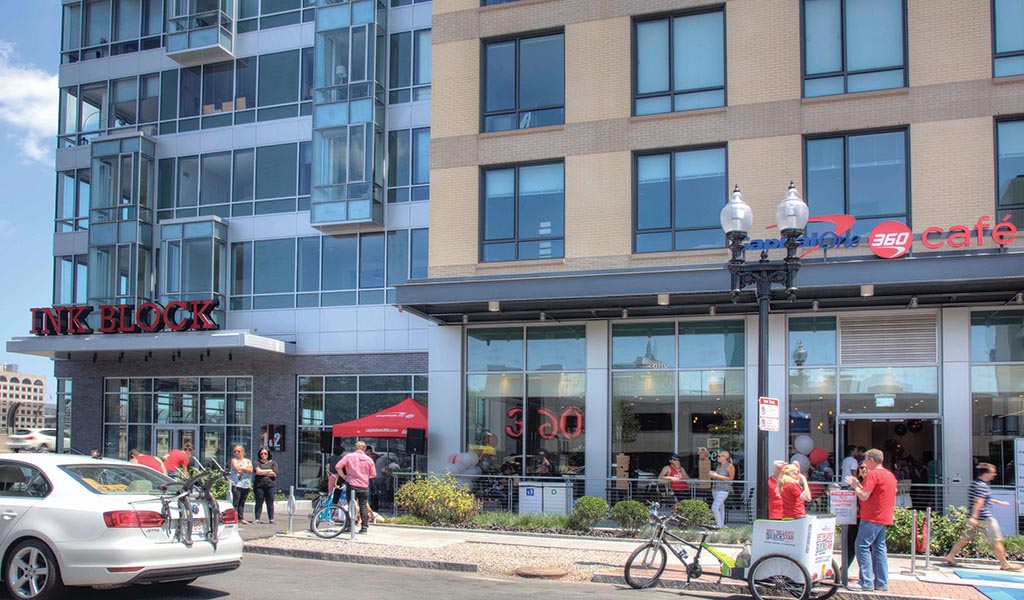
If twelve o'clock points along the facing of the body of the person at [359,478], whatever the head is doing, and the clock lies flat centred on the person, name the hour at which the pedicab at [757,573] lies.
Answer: The pedicab is roughly at 5 o'clock from the person.

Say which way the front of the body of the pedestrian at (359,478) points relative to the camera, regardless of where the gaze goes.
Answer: away from the camera

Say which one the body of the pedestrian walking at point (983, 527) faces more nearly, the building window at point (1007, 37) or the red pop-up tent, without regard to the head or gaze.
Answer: the building window

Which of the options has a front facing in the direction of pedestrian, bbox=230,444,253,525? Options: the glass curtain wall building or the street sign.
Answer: the glass curtain wall building

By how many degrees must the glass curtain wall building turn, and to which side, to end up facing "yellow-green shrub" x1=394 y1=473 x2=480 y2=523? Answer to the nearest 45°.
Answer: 0° — it already faces it

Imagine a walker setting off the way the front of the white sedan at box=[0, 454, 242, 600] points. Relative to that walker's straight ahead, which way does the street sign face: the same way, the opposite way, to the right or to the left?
to the left

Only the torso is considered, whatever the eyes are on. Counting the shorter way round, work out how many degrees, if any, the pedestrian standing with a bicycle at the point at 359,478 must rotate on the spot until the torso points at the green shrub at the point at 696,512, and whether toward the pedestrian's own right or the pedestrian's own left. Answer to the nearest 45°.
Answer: approximately 90° to the pedestrian's own right

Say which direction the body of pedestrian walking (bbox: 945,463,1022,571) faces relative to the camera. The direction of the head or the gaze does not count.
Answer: to the viewer's right

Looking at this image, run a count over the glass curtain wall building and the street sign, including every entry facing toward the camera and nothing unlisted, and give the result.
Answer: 2
